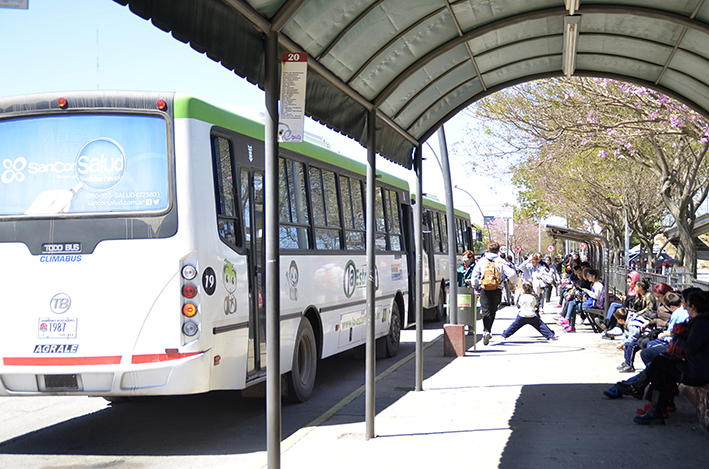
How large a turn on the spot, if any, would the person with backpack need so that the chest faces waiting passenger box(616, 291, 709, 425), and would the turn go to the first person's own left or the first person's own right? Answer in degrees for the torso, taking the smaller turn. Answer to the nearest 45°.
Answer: approximately 180°

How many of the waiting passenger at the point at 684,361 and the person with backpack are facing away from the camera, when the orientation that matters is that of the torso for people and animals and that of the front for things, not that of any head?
1

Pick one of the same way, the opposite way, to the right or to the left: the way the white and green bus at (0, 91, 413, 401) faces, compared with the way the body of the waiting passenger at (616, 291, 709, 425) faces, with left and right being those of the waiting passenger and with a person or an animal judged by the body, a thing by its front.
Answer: to the right

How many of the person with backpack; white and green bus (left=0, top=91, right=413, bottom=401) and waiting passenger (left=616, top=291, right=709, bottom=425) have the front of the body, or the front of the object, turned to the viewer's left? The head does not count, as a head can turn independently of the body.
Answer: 1

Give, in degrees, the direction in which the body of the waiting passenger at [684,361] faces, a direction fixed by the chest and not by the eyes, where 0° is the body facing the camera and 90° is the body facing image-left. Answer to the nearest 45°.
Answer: approximately 90°

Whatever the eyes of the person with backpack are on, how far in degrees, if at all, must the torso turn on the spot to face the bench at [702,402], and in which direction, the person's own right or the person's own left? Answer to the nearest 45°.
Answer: approximately 180°

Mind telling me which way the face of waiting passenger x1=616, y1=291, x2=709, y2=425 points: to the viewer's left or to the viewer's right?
to the viewer's left

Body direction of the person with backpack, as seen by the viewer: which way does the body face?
away from the camera

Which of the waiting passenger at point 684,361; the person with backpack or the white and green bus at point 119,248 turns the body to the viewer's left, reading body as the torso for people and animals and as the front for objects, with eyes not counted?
the waiting passenger

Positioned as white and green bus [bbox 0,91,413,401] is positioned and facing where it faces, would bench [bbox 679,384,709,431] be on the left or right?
on its right

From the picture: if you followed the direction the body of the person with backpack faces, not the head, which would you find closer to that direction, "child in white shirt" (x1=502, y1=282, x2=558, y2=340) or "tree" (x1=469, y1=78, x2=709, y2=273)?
the tree

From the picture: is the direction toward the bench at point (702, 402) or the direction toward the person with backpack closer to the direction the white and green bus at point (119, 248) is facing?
the person with backpack
